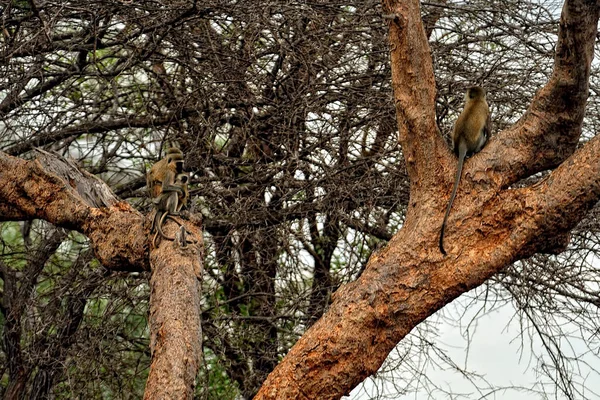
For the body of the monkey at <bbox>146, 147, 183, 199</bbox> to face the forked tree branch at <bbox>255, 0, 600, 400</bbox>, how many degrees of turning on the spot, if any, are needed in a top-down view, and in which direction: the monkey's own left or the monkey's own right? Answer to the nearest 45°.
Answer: approximately 45° to the monkey's own right

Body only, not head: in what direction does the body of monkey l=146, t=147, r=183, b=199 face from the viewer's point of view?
to the viewer's right

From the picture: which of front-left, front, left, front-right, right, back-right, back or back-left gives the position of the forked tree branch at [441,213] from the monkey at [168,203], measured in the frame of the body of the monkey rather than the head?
front-right
